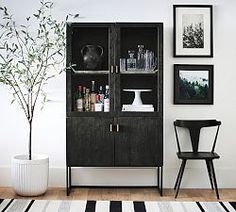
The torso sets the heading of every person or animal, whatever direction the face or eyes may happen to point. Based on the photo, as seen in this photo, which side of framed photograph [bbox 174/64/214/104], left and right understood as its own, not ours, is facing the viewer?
front

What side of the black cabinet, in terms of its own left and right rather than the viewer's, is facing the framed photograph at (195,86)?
left

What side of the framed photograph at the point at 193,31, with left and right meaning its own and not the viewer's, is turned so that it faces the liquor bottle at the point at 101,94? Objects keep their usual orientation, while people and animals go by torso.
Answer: right

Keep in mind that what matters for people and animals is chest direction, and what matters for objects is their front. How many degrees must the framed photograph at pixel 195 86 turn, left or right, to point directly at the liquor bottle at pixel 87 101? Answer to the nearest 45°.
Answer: approximately 90° to its right

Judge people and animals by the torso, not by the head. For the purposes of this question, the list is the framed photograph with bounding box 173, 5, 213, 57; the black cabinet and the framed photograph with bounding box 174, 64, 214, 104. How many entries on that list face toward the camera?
3

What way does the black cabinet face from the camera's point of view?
toward the camera

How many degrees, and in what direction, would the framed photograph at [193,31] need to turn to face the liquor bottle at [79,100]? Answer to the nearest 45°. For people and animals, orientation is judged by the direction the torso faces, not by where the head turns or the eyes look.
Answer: approximately 90° to its right

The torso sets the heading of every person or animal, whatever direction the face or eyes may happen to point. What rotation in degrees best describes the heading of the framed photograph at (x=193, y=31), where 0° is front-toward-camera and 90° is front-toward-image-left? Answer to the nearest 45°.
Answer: approximately 0°

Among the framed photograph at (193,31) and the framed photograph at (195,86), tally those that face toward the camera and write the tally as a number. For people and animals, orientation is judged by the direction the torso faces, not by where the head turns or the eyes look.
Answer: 2

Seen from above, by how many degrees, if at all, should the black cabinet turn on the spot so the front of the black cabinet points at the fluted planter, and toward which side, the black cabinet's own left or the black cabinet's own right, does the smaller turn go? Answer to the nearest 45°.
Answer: approximately 90° to the black cabinet's own right
